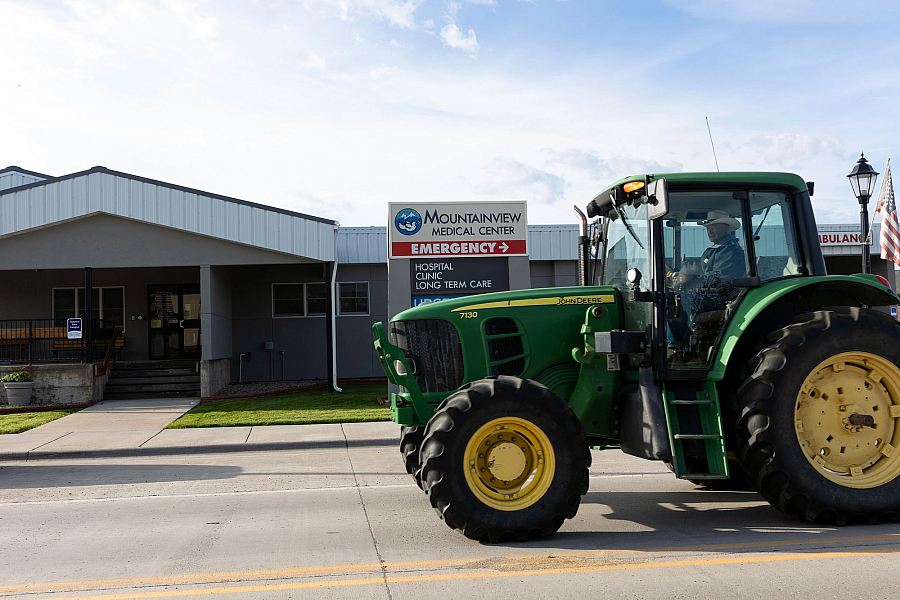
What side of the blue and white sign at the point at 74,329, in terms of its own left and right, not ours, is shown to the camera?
front

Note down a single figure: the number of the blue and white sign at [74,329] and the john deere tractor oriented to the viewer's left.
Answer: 1

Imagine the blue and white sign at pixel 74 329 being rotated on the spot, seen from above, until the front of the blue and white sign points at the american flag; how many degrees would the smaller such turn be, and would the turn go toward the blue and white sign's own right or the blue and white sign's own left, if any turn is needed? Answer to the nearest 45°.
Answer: approximately 45° to the blue and white sign's own left

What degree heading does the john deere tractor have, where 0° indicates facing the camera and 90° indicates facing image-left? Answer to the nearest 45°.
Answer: approximately 90°

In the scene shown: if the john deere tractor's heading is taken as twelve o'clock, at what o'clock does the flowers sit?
The flowers is roughly at 1 o'clock from the john deere tractor.

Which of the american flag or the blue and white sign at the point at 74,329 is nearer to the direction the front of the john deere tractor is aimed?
the blue and white sign

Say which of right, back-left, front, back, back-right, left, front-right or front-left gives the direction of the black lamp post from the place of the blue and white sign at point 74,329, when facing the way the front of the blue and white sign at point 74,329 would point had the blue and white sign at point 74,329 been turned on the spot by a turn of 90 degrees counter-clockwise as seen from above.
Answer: front-right
